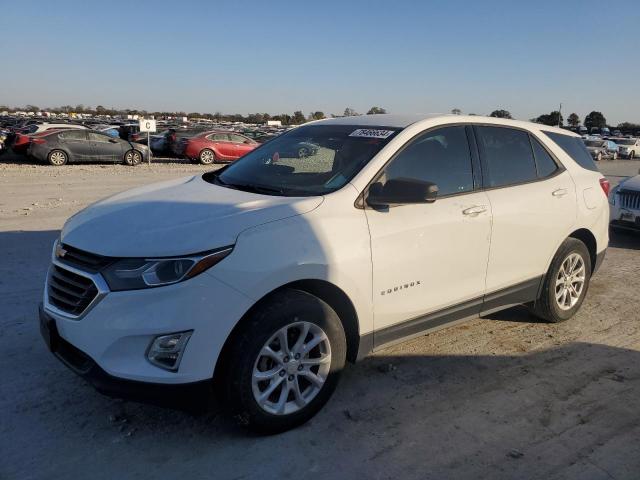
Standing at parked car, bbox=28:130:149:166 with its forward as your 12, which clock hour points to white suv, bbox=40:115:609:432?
The white suv is roughly at 3 o'clock from the parked car.

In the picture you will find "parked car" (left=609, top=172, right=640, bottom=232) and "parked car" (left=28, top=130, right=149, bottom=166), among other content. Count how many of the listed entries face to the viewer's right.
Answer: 1

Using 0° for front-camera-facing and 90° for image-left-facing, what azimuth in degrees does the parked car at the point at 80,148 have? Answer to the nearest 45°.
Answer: approximately 270°

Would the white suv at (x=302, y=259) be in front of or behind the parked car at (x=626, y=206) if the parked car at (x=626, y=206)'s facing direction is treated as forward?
in front

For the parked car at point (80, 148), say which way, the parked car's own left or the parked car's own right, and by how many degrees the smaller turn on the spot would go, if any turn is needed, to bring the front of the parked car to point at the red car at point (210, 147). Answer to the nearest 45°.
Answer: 0° — it already faces it

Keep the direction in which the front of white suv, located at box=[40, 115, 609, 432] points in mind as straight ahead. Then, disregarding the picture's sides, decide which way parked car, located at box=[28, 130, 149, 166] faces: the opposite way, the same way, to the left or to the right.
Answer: the opposite way

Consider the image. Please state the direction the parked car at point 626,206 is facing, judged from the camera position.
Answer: facing the viewer and to the left of the viewer

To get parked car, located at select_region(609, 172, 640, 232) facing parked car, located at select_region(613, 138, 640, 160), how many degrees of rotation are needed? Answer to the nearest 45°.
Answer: approximately 135° to its right
